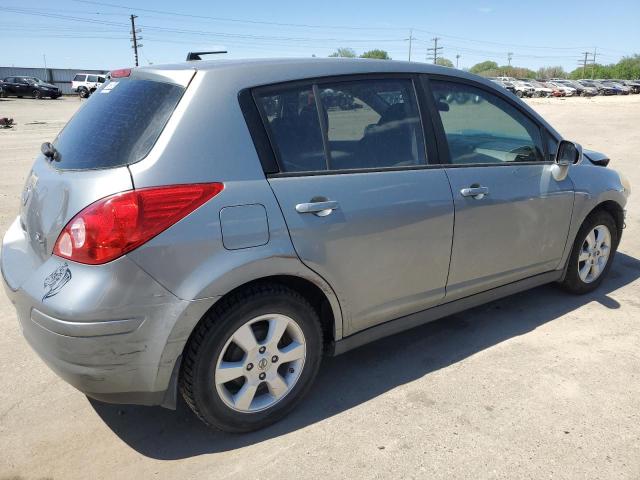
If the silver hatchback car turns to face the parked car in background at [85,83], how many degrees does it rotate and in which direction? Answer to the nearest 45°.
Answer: approximately 90° to its left

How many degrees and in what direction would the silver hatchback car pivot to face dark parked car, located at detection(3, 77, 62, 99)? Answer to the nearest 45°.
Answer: approximately 90° to its left

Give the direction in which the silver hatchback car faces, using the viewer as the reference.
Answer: facing away from the viewer and to the right of the viewer
